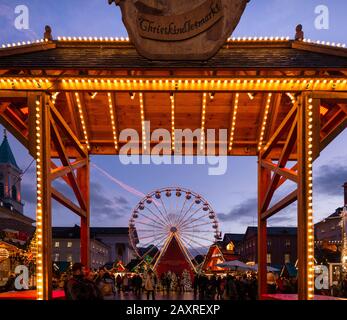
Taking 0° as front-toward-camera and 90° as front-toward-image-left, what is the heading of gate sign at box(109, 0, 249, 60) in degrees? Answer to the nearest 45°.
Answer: approximately 0°

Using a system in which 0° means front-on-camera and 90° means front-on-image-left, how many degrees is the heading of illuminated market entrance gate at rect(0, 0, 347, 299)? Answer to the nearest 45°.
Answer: approximately 0°
